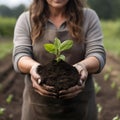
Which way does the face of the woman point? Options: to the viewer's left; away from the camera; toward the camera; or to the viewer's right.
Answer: toward the camera

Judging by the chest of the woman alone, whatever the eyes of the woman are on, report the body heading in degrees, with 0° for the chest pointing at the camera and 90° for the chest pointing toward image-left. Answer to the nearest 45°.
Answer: approximately 0°
